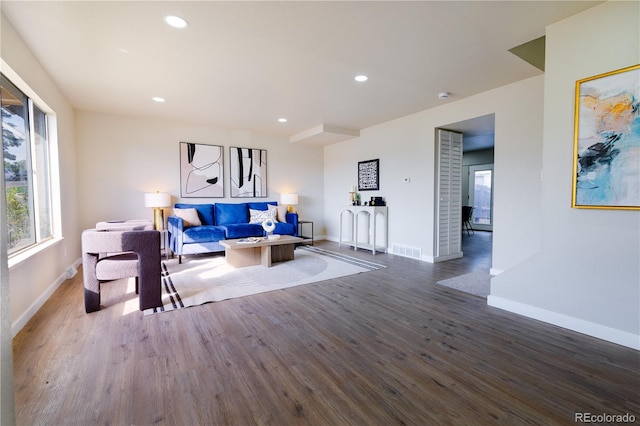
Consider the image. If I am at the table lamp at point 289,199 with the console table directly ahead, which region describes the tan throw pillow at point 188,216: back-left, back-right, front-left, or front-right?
back-right

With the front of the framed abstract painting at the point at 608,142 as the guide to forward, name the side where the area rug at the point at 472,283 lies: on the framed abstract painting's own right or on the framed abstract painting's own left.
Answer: on the framed abstract painting's own right

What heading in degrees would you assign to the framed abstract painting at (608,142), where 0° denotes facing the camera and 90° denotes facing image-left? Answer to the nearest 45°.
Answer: approximately 45°

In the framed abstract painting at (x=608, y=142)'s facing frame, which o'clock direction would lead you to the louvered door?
The louvered door is roughly at 3 o'clock from the framed abstract painting.

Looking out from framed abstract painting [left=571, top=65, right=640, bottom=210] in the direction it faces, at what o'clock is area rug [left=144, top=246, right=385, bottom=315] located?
The area rug is roughly at 1 o'clock from the framed abstract painting.

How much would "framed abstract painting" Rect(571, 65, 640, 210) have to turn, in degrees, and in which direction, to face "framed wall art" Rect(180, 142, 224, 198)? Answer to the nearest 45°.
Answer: approximately 45° to its right

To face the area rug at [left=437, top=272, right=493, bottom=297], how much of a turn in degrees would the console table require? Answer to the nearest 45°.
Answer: approximately 90° to its left
